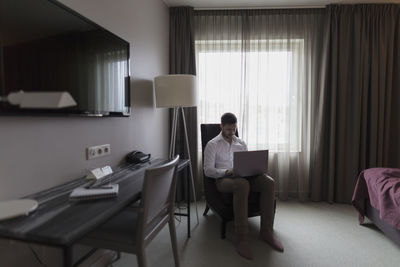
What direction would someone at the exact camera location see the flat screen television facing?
facing the viewer and to the right of the viewer

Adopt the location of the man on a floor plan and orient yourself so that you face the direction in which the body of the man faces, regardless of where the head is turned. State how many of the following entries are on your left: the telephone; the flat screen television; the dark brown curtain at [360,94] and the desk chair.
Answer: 1

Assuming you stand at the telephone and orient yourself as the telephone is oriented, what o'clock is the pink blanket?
The pink blanket is roughly at 11 o'clock from the telephone.

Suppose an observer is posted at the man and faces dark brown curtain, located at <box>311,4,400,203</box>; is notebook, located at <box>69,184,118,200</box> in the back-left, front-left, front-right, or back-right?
back-right

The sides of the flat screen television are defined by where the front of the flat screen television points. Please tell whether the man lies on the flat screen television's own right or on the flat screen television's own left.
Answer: on the flat screen television's own left

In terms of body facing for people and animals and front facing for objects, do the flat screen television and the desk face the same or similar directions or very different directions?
same or similar directions

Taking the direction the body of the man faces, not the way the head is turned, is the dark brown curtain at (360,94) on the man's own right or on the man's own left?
on the man's own left

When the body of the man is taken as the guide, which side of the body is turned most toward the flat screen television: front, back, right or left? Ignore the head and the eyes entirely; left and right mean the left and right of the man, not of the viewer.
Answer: right

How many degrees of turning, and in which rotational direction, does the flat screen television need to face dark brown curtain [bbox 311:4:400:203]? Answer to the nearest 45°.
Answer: approximately 45° to its left

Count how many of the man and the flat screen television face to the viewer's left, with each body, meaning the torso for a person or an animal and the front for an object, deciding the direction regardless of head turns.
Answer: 0

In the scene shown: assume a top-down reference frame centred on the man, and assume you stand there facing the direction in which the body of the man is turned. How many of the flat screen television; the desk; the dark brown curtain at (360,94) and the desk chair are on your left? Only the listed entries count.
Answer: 1
